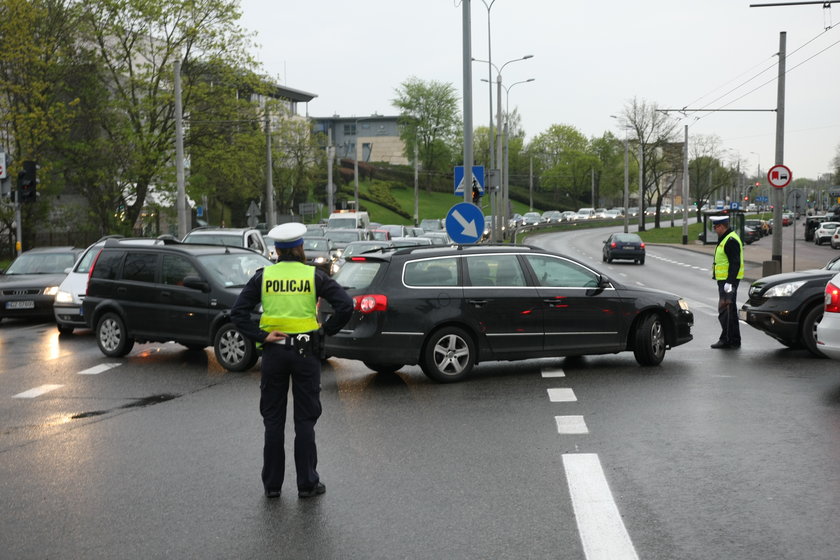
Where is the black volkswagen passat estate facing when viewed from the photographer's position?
facing away from the viewer and to the right of the viewer

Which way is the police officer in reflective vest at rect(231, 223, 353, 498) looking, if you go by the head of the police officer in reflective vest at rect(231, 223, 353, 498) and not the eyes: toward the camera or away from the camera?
away from the camera

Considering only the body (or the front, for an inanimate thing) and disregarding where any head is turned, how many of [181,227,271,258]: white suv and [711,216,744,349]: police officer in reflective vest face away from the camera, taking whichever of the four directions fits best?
0

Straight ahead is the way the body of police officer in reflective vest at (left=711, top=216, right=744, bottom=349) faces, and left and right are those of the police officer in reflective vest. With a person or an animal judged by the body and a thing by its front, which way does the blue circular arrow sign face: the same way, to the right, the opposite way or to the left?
to the left

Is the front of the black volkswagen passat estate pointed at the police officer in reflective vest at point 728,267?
yes

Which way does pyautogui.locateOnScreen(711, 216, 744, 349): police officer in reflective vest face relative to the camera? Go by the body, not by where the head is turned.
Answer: to the viewer's left

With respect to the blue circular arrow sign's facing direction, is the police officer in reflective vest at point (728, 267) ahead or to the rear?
ahead

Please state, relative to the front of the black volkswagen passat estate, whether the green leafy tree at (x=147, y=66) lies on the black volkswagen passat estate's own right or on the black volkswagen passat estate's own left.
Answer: on the black volkswagen passat estate's own left

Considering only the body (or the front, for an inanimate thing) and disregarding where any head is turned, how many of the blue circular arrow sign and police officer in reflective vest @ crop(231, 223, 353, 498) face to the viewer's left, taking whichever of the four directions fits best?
0

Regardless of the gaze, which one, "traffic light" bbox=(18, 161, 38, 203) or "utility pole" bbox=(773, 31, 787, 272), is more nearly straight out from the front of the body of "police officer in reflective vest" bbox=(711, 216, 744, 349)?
the traffic light

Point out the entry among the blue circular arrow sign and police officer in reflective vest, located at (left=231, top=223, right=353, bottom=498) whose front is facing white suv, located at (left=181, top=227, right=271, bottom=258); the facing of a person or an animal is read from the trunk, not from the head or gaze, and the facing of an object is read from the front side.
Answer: the police officer in reflective vest

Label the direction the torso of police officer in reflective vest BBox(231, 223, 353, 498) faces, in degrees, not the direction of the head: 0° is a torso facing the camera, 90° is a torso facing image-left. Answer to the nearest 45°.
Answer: approximately 180°

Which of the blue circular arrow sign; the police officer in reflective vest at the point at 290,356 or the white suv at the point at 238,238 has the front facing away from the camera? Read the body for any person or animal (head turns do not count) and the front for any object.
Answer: the police officer in reflective vest
